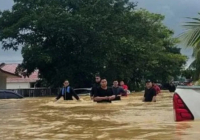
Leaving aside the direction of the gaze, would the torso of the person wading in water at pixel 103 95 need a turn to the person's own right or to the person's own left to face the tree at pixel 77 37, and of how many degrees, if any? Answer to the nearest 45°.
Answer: approximately 180°

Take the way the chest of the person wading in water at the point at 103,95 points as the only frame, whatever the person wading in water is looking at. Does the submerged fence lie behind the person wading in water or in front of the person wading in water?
behind

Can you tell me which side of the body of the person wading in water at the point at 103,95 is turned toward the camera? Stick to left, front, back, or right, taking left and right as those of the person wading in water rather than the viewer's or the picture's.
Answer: front
